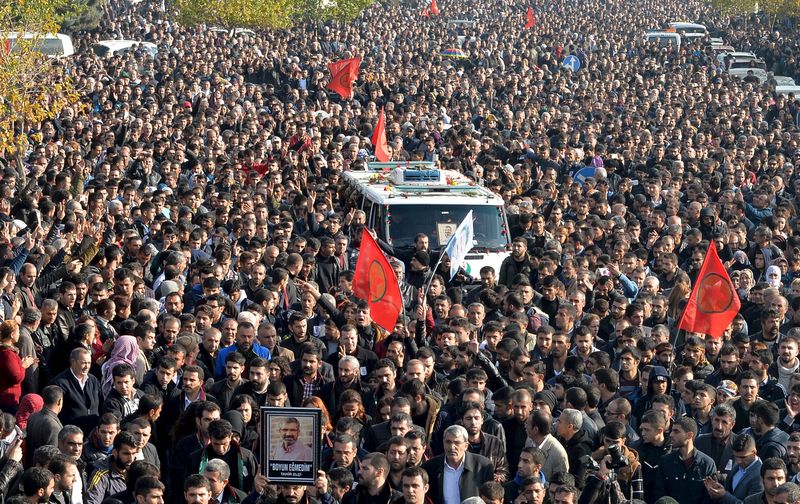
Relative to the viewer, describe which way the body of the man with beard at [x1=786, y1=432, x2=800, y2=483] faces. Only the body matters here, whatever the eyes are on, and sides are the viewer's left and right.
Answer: facing the viewer and to the left of the viewer

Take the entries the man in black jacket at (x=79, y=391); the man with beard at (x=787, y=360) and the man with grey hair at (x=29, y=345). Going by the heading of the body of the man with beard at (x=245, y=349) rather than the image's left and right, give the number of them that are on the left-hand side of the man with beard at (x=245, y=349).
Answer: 1

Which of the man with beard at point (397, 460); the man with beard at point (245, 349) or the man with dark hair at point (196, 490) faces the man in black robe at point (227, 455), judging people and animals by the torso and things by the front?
the man with beard at point (245, 349)

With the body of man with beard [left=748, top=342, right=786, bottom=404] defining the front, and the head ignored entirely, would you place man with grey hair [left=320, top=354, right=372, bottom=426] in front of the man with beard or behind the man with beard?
in front

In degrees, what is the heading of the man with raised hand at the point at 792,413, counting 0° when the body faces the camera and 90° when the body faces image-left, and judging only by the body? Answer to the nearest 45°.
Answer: approximately 45°

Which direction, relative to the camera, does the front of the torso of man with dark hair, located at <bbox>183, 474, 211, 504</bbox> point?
toward the camera

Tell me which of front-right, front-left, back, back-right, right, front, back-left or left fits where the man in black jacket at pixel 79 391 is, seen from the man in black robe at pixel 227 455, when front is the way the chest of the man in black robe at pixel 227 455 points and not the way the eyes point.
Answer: back-right

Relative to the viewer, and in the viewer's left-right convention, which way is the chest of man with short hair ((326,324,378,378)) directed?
facing the viewer

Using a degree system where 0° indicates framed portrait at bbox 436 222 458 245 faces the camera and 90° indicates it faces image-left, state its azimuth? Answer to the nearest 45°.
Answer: approximately 0°

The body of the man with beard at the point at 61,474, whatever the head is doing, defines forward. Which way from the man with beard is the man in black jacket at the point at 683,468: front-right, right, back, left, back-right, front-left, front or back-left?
front-left

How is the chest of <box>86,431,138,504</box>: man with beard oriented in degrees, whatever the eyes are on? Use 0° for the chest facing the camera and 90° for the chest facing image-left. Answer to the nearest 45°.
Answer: approximately 315°

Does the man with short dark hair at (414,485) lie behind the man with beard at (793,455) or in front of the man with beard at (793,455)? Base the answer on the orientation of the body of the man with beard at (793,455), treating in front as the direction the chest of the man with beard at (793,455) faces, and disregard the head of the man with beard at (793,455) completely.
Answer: in front

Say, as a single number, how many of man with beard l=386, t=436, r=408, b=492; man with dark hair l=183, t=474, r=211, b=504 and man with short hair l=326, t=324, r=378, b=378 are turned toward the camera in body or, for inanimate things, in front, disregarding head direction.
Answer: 3
